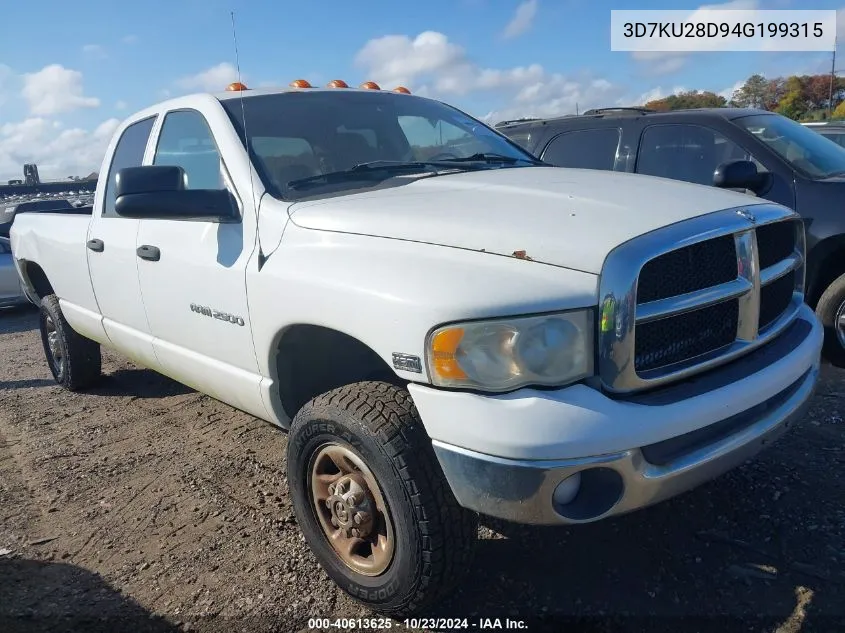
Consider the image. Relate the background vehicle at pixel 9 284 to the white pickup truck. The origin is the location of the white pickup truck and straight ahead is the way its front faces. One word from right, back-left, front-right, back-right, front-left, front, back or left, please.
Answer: back

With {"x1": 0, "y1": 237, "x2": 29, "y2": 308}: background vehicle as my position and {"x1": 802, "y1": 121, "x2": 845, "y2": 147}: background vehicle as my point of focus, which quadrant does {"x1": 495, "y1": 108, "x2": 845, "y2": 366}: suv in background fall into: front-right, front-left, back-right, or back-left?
front-right

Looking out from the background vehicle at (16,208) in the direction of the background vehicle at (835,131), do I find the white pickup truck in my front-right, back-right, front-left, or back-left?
front-right

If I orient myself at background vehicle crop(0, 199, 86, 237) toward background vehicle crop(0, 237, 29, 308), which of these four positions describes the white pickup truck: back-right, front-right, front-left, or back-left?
front-left

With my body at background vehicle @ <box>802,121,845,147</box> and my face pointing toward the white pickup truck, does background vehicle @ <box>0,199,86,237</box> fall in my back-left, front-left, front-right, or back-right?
front-right

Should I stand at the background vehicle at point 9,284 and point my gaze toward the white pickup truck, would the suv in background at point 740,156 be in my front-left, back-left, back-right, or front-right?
front-left

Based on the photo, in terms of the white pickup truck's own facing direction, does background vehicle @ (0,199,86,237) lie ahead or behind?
behind

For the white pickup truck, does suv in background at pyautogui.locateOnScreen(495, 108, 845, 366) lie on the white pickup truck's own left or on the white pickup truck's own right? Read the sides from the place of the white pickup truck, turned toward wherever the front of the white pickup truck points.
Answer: on the white pickup truck's own left

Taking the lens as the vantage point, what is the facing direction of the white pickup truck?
facing the viewer and to the right of the viewer

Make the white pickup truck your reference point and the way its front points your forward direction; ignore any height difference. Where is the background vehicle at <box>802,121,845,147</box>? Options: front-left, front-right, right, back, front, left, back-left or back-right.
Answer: left
